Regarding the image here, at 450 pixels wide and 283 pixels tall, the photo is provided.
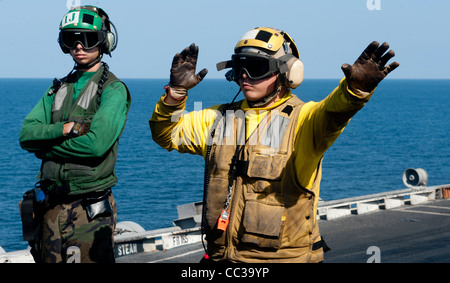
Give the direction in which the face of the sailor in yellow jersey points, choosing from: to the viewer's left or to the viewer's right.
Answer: to the viewer's left

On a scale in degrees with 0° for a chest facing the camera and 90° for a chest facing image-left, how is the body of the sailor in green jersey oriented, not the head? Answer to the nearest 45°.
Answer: approximately 45°

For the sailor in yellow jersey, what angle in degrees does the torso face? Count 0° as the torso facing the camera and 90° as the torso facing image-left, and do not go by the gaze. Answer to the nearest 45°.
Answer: approximately 45°

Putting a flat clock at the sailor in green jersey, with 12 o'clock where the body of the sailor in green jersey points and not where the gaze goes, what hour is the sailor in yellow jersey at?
The sailor in yellow jersey is roughly at 9 o'clock from the sailor in green jersey.

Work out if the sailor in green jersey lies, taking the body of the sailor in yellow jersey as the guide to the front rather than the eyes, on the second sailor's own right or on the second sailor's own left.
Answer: on the second sailor's own right
